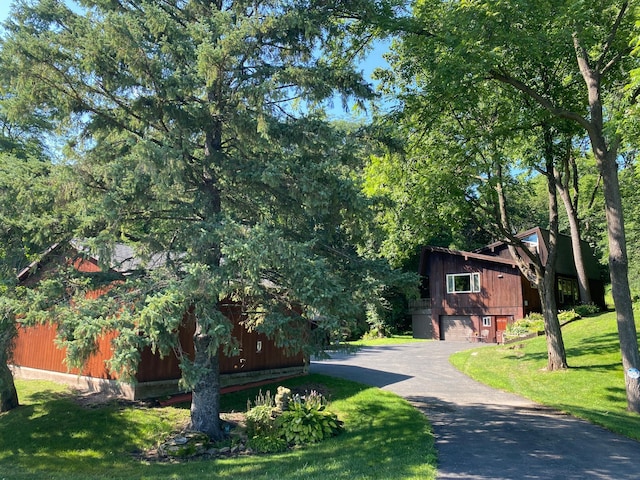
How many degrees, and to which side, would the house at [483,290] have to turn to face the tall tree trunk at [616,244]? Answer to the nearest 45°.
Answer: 0° — it already faces it

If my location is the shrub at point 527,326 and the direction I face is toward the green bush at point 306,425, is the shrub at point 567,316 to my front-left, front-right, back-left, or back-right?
back-left

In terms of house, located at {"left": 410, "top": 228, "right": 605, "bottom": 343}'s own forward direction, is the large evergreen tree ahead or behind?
ahead

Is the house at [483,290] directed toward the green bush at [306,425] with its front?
yes

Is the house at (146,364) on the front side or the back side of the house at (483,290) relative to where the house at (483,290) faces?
on the front side

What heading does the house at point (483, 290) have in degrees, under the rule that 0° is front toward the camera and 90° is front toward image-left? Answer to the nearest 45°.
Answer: approximately 0°

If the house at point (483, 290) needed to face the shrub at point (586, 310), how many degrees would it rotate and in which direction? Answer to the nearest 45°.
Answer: approximately 45° to its left

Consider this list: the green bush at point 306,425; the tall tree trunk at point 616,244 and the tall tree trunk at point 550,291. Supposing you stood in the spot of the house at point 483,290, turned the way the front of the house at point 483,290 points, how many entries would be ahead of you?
3

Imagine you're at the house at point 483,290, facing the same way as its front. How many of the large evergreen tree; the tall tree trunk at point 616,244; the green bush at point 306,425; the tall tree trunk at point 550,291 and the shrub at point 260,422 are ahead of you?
5

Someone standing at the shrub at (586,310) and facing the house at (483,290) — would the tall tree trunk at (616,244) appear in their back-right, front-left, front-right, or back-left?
back-left

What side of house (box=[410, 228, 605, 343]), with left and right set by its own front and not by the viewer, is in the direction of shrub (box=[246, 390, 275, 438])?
front

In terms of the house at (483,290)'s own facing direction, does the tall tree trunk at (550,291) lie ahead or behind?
ahead

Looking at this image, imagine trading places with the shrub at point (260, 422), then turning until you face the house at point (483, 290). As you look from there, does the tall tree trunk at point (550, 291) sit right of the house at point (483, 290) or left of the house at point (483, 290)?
right
